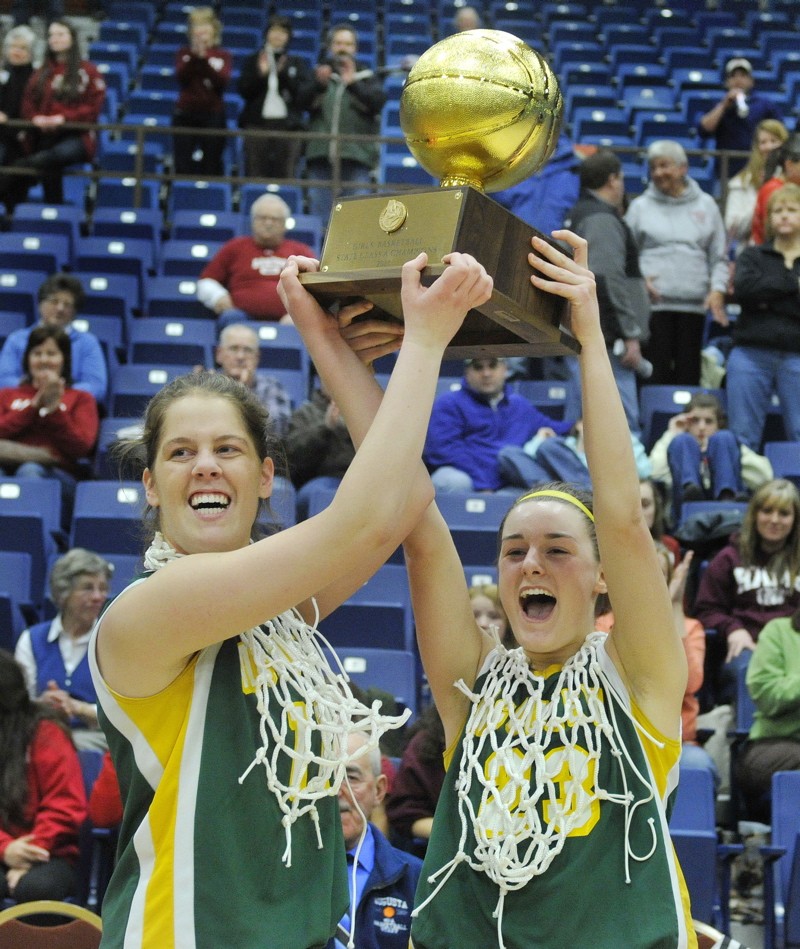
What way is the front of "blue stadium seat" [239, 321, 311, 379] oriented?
toward the camera

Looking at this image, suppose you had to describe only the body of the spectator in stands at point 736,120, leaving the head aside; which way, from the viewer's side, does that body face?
toward the camera

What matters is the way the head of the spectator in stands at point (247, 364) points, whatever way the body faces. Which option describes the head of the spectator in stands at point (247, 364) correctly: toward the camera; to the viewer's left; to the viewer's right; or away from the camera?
toward the camera

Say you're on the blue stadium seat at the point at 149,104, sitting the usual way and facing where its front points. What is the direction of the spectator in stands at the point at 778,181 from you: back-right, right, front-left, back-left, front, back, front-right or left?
front-left

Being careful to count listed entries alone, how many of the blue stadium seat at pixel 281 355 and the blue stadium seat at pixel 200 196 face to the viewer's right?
0

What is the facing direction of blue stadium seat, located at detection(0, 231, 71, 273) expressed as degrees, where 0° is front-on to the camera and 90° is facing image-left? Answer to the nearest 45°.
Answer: approximately 0°

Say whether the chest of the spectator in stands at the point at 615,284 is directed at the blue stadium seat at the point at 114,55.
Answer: no

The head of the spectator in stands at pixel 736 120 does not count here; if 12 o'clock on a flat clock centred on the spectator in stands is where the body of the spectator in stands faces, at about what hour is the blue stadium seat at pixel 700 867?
The blue stadium seat is roughly at 12 o'clock from the spectator in stands.

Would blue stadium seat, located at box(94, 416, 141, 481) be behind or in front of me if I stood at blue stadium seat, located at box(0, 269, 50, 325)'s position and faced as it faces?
in front

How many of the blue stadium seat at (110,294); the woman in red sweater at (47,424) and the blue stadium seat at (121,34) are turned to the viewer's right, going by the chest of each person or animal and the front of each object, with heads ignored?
0

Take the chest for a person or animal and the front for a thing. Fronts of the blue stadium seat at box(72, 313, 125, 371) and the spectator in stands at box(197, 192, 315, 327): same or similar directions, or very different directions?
same or similar directions

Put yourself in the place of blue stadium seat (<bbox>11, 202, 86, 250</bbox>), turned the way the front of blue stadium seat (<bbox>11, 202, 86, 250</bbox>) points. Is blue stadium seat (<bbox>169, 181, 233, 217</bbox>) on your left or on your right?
on your left

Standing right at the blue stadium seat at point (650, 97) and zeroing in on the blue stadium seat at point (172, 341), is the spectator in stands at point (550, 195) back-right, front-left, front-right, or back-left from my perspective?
front-left

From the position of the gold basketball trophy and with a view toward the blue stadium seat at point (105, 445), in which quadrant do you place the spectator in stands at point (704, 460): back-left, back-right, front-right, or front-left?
front-right

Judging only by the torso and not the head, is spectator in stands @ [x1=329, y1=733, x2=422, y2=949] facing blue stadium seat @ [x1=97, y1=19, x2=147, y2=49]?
no

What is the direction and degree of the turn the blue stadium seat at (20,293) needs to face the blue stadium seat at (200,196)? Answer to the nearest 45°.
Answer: approximately 135° to its left

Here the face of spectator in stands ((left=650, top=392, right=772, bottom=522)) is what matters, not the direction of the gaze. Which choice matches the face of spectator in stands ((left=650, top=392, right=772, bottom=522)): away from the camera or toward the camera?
toward the camera

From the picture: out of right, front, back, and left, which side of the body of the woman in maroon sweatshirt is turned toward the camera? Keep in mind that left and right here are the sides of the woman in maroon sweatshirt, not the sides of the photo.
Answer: front
